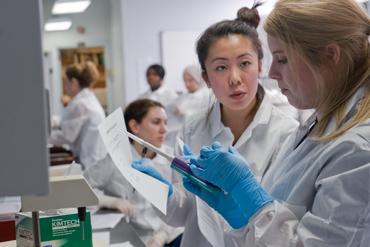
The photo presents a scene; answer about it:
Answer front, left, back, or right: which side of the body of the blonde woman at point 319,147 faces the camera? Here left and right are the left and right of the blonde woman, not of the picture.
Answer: left

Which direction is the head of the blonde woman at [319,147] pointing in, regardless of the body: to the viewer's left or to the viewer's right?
to the viewer's left

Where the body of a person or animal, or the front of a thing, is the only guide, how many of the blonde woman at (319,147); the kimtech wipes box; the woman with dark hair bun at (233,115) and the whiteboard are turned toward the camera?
3

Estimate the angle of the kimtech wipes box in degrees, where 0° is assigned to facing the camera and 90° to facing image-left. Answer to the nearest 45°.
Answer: approximately 0°

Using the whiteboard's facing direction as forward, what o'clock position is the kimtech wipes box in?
The kimtech wipes box is roughly at 12 o'clock from the whiteboard.

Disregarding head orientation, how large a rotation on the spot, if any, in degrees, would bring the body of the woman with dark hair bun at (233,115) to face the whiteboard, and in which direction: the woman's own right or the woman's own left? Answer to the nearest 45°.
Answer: approximately 180°

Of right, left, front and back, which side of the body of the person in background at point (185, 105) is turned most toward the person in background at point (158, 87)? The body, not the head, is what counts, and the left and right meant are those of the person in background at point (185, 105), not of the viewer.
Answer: right
